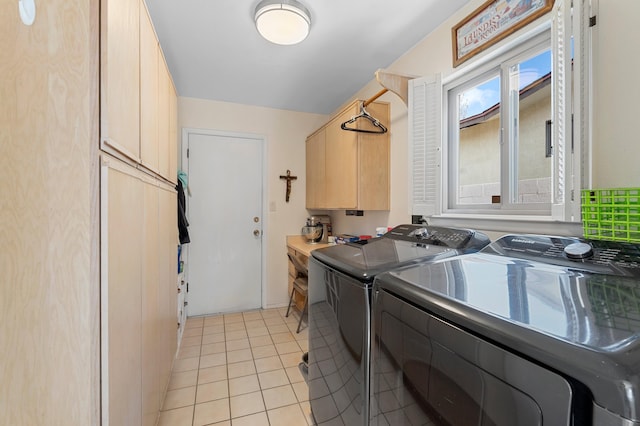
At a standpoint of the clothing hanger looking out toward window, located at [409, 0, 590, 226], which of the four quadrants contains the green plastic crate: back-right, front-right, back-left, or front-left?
front-right

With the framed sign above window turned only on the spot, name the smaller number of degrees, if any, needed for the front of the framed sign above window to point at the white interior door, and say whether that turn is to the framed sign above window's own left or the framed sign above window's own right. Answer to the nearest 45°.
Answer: approximately 45° to the framed sign above window's own right

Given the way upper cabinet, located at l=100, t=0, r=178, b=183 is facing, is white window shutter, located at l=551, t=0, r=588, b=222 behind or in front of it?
in front

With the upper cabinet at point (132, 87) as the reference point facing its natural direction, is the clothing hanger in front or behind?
in front

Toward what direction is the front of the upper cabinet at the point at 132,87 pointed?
to the viewer's right

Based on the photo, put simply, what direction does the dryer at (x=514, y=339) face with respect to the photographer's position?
facing the viewer and to the left of the viewer

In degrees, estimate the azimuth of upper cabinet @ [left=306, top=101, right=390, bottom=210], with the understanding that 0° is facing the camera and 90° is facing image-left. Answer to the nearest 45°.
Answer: approximately 90°

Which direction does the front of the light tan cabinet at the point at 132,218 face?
to the viewer's right

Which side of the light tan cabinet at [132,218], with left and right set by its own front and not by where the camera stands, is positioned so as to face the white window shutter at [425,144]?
front
